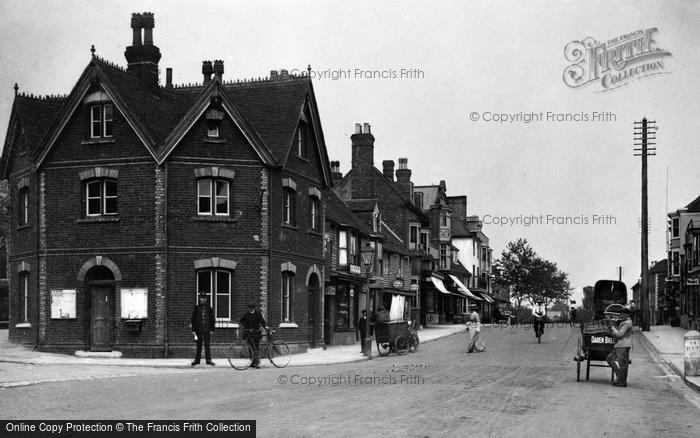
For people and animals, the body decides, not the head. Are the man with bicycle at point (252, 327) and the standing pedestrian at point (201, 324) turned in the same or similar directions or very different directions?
same or similar directions

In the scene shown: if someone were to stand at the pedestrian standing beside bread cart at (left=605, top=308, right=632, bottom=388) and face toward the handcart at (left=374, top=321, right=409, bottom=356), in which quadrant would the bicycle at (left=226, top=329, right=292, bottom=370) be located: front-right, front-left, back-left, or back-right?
front-left

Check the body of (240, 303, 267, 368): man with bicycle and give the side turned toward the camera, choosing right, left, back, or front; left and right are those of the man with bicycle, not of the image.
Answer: front

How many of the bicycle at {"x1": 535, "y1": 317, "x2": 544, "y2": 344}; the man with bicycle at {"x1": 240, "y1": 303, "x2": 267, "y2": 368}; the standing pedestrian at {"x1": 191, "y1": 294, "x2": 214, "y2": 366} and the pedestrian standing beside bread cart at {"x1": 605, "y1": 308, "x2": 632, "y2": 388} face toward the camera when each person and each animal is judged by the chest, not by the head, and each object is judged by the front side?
3

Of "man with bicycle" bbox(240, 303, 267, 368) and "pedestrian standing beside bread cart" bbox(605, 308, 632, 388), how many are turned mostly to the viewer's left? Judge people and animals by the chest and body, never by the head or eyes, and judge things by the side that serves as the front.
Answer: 1

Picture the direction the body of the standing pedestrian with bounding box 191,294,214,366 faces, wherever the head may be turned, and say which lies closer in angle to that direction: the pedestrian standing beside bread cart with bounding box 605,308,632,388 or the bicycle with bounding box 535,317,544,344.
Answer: the pedestrian standing beside bread cart

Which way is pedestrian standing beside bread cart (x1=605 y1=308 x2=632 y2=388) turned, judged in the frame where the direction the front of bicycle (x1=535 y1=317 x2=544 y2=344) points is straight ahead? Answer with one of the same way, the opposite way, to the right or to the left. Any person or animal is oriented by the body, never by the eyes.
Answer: to the right

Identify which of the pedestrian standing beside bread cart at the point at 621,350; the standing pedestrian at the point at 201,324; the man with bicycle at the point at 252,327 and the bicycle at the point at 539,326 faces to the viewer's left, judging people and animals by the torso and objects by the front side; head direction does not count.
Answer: the pedestrian standing beside bread cart at the point at 621,350

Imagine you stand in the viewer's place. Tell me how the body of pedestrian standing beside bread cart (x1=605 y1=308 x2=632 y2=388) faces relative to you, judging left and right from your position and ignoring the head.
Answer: facing to the left of the viewer

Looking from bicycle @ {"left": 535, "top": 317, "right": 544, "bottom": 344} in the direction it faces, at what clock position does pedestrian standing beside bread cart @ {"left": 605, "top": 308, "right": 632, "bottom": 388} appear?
The pedestrian standing beside bread cart is roughly at 12 o'clock from the bicycle.
